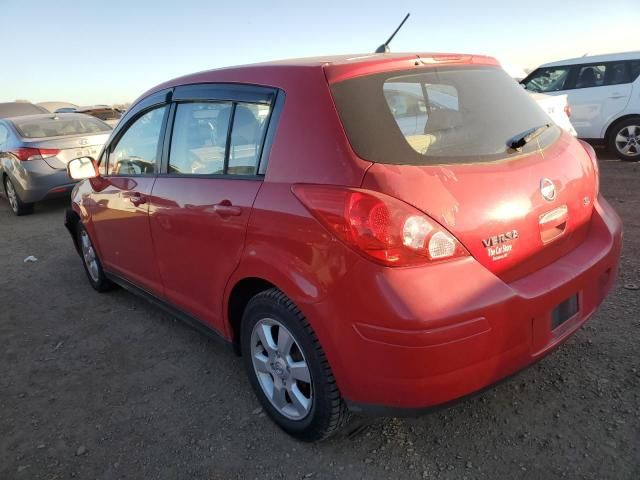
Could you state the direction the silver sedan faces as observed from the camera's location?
facing away from the viewer and to the left of the viewer

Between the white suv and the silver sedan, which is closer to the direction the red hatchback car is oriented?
the silver sedan

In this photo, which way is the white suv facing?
to the viewer's left

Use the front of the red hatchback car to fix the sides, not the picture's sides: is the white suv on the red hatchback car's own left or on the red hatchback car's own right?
on the red hatchback car's own right

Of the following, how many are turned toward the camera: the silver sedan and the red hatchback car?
0

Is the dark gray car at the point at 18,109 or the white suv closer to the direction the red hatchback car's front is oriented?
the dark gray car

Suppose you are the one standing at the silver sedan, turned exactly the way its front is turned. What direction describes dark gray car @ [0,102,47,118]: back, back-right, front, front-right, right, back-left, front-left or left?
front-right

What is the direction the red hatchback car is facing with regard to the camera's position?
facing away from the viewer and to the left of the viewer

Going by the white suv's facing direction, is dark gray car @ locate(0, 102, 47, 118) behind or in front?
in front

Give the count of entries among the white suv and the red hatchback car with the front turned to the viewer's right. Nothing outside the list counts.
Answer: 0

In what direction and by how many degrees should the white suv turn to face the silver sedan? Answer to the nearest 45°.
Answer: approximately 45° to its left

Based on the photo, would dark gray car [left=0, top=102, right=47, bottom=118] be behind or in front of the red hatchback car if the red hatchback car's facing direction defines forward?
in front
